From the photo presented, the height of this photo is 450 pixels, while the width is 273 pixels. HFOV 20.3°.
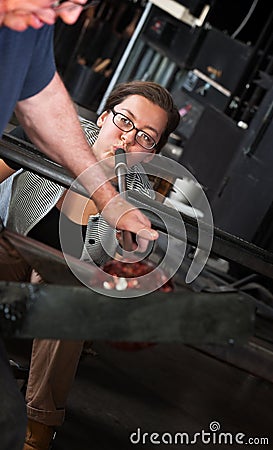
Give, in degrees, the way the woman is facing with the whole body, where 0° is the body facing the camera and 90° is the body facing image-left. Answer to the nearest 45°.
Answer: approximately 0°
